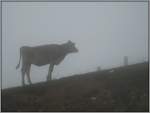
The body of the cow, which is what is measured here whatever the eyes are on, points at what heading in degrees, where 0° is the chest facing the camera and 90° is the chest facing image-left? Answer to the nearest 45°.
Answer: approximately 270°
